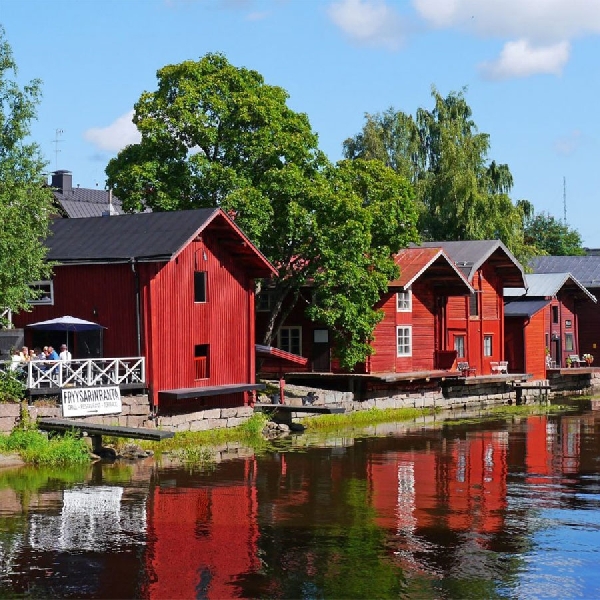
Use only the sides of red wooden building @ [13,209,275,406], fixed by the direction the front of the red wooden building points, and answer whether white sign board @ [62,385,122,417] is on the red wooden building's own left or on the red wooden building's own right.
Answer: on the red wooden building's own right

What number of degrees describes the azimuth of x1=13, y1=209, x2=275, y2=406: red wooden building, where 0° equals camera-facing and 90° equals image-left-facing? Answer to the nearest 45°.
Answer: approximately 315°

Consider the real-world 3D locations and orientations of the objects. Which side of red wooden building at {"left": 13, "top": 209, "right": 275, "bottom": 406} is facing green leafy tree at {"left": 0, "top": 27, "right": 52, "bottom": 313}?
right

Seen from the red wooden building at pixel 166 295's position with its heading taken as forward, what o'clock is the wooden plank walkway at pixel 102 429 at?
The wooden plank walkway is roughly at 2 o'clock from the red wooden building.

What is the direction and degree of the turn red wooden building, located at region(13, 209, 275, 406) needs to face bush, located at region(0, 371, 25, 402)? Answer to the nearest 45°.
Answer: approximately 90° to its right

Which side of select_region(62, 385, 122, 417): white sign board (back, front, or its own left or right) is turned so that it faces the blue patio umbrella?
back

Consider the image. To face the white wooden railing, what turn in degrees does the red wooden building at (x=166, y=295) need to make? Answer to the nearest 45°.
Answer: approximately 90° to its right
